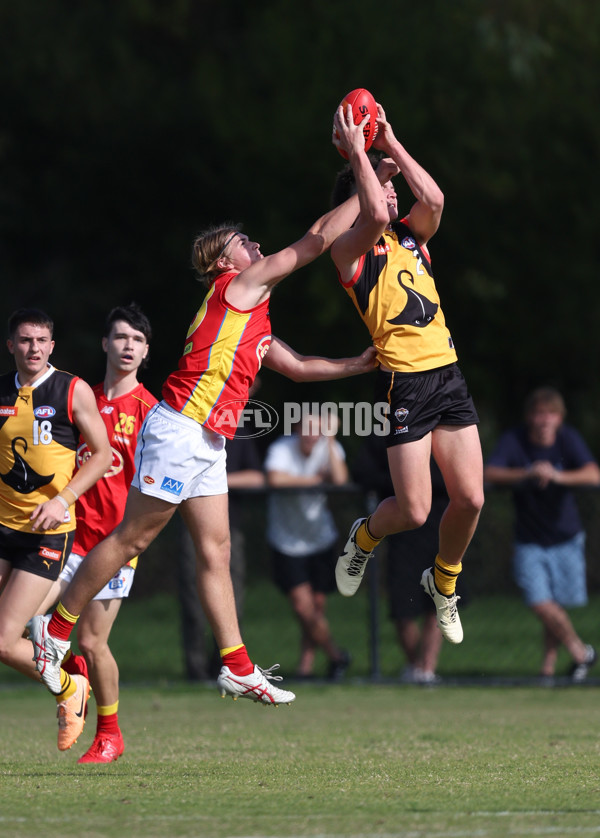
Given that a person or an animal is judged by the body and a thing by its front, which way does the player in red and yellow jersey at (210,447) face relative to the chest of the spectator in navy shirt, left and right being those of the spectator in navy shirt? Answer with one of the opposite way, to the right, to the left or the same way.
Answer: to the left

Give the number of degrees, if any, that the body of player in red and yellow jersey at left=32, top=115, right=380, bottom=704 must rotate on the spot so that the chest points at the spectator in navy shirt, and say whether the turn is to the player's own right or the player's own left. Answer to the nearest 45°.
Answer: approximately 45° to the player's own left

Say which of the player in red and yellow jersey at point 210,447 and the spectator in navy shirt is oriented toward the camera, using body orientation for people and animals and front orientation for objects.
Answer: the spectator in navy shirt

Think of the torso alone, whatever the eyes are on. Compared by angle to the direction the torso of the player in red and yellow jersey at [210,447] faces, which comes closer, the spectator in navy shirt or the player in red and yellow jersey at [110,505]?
the spectator in navy shirt

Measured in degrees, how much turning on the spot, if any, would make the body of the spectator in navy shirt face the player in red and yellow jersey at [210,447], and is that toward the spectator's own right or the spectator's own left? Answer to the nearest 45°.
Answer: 0° — they already face them

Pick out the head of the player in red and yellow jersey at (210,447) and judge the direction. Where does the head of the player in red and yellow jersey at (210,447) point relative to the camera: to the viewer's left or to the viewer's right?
to the viewer's right

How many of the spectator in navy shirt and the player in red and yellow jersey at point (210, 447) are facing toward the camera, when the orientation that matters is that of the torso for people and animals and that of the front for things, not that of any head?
1

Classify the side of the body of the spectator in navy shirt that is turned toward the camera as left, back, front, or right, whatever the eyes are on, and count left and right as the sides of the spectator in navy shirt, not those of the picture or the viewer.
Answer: front

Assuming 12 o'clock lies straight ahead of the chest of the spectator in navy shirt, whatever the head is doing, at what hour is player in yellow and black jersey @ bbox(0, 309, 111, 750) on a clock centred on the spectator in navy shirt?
The player in yellow and black jersey is roughly at 1 o'clock from the spectator in navy shirt.

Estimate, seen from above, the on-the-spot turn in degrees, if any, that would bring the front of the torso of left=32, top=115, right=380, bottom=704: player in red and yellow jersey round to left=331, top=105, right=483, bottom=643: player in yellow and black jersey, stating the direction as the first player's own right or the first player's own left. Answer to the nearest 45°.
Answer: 0° — they already face them

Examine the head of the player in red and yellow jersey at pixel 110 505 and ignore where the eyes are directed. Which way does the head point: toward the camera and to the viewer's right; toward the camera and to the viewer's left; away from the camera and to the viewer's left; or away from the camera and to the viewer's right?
toward the camera and to the viewer's right

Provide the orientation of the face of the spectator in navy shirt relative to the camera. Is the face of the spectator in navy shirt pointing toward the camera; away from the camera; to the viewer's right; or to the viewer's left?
toward the camera

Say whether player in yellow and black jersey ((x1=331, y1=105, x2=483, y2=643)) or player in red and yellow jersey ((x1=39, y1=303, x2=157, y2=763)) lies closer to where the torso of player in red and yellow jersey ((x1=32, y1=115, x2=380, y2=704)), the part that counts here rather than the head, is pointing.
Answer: the player in yellow and black jersey

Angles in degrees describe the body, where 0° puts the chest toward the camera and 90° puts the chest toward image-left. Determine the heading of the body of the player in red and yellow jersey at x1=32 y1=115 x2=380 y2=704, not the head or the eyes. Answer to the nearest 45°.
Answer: approximately 270°
